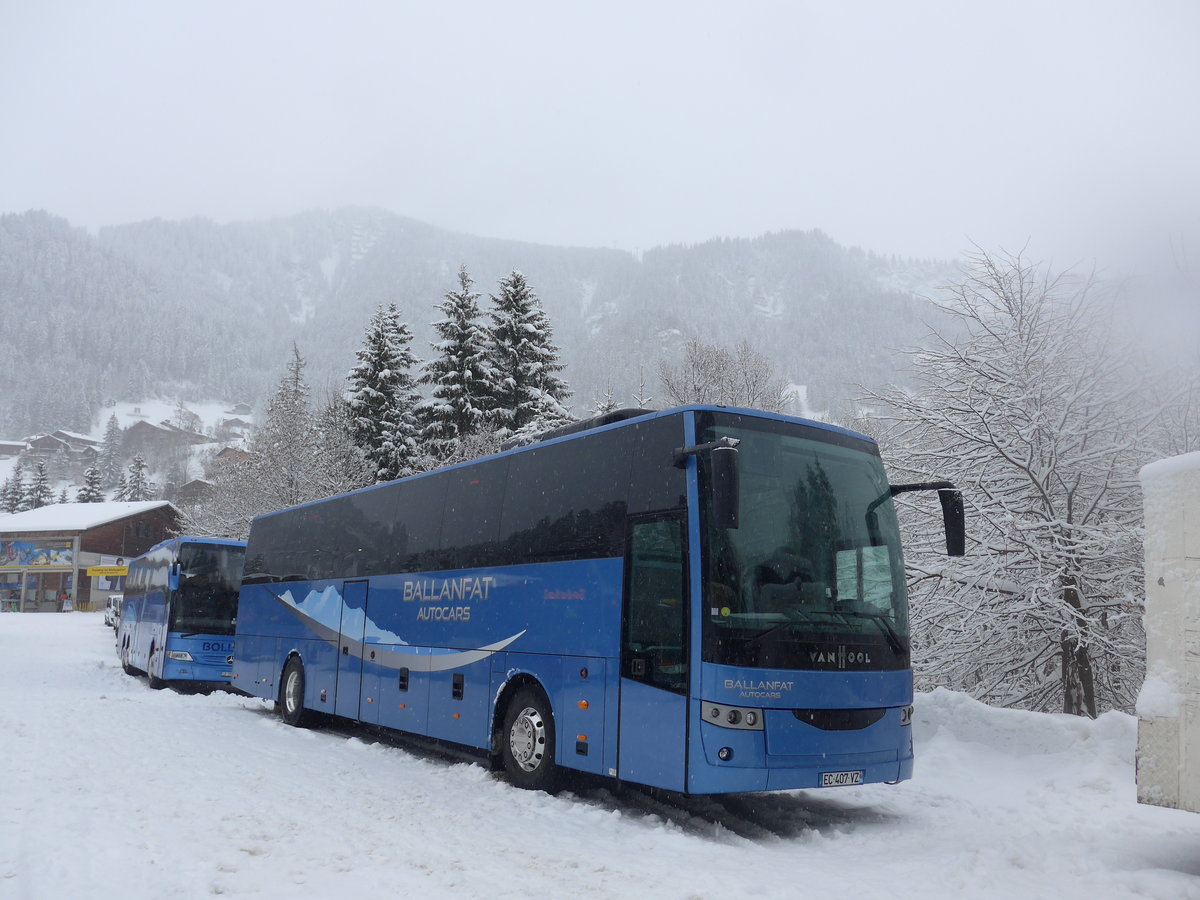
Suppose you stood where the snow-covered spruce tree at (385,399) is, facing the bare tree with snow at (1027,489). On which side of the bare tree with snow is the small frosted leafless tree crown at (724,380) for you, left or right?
left

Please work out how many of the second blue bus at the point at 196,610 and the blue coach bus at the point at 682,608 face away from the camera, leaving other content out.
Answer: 0

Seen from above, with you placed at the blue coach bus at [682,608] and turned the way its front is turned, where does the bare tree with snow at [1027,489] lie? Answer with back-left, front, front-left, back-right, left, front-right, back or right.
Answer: left

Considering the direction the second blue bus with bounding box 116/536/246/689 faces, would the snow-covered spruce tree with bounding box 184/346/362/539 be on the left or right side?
on its left

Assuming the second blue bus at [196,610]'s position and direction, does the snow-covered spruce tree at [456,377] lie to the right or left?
on its left

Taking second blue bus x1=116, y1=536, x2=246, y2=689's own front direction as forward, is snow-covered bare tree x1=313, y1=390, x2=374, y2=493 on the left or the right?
on its left

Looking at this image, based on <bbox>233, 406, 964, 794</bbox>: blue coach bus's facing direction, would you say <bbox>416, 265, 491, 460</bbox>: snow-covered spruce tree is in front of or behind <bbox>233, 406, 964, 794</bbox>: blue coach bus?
behind

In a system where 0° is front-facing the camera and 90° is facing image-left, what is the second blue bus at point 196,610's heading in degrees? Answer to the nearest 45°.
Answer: approximately 315°

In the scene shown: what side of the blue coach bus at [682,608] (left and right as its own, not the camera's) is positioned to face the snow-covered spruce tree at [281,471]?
back

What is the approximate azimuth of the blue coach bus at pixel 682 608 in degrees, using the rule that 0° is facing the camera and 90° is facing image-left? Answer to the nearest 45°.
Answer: approximately 315°

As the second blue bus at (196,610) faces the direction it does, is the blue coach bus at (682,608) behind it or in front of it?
in front

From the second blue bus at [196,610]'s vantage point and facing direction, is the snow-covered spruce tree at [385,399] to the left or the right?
on its left
